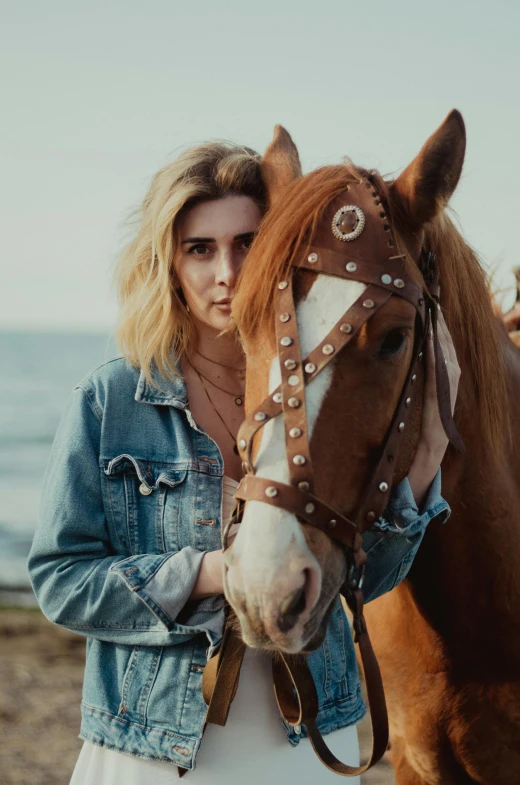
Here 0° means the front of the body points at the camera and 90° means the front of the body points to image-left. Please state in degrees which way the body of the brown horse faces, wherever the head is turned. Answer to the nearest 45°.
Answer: approximately 45°
